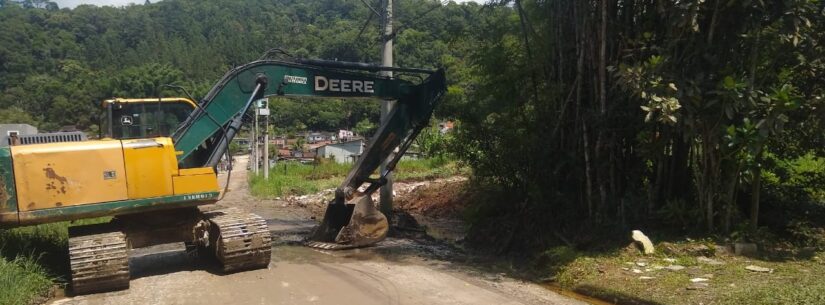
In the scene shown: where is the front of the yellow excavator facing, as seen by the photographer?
facing to the right of the viewer

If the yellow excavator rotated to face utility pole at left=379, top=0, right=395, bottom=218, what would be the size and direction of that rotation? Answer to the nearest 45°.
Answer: approximately 45° to its left
